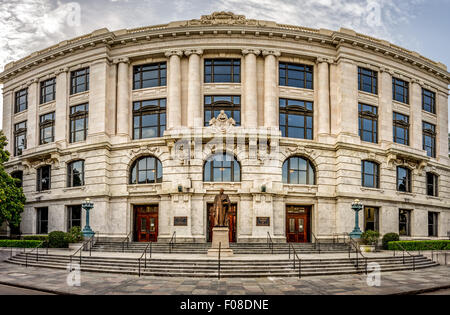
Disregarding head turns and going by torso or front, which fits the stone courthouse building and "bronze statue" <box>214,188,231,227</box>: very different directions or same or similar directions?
same or similar directions

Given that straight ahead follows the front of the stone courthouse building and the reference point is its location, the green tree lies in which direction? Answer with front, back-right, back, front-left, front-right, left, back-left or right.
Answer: right

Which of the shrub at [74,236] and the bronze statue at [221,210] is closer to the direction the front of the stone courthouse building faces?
the bronze statue

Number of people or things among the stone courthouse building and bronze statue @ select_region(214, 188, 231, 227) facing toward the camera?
2

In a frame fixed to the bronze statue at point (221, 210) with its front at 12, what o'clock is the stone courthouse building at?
The stone courthouse building is roughly at 6 o'clock from the bronze statue.

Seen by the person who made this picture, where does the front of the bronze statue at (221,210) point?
facing the viewer

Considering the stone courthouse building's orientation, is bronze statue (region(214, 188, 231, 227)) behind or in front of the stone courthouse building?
in front

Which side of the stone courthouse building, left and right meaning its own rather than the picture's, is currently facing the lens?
front
